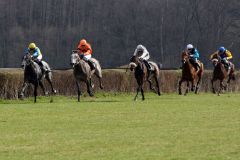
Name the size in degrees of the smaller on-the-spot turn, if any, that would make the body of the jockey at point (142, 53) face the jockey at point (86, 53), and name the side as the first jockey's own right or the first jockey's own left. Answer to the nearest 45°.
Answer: approximately 45° to the first jockey's own right

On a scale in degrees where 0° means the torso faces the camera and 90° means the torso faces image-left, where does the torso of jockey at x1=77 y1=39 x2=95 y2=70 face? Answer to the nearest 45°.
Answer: approximately 45°

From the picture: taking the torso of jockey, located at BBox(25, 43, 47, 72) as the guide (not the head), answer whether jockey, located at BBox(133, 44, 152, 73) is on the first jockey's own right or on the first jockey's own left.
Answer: on the first jockey's own left

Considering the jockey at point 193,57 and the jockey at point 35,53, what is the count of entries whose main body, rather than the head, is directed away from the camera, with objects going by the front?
0

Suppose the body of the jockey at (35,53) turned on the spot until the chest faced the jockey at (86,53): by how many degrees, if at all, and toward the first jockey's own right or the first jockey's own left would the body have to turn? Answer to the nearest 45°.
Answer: approximately 135° to the first jockey's own left

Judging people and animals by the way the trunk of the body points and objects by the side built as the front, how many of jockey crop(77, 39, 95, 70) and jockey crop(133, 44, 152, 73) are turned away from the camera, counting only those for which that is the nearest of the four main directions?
0

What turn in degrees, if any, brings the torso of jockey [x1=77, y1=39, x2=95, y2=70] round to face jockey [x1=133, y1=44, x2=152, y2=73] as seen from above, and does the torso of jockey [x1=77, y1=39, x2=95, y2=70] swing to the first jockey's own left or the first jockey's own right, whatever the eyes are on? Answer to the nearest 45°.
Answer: approximately 135° to the first jockey's own left
